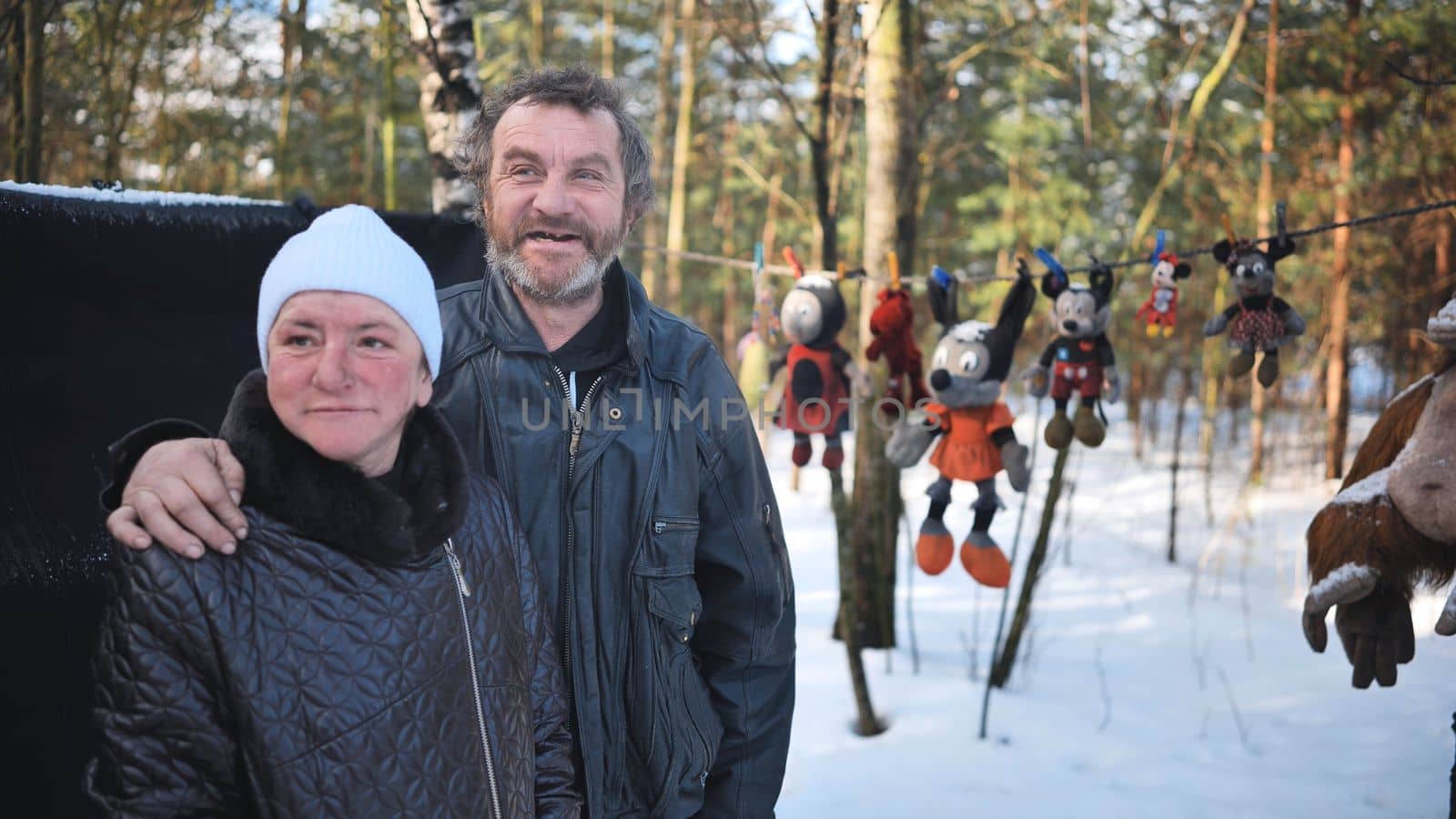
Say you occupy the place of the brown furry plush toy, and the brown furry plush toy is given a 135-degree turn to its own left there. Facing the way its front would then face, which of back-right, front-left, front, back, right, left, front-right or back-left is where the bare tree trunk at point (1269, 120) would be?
front-left

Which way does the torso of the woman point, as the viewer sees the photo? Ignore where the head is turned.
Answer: toward the camera

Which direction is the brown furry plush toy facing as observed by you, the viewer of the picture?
facing the viewer

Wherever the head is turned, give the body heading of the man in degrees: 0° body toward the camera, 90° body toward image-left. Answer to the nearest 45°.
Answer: approximately 0°

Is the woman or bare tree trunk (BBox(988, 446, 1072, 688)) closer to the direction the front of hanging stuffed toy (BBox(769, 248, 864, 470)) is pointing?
the woman

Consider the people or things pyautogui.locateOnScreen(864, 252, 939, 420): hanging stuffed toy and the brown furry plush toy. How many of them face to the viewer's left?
1

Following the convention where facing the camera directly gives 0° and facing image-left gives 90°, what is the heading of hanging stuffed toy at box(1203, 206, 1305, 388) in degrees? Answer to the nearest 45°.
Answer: approximately 0°

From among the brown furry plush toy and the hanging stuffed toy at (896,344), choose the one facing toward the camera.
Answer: the brown furry plush toy
